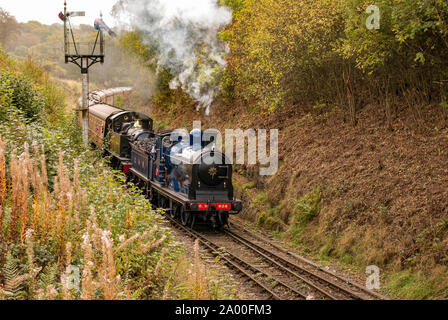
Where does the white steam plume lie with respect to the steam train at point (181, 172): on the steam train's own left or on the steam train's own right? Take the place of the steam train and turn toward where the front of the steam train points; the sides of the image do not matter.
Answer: on the steam train's own left

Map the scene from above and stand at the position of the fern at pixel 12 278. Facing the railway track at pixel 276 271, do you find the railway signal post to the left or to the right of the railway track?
left

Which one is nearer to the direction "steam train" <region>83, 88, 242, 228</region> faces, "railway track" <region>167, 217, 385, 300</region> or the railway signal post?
the railway track

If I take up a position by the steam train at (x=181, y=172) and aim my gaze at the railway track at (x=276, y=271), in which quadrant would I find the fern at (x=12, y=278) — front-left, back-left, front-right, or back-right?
front-right

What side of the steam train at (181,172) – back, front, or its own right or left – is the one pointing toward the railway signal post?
back

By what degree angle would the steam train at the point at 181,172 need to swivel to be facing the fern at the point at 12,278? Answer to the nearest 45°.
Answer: approximately 45° to its right

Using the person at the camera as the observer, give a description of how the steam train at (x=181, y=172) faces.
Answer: facing the viewer and to the right of the viewer
